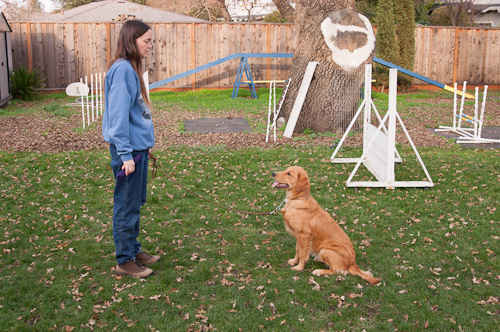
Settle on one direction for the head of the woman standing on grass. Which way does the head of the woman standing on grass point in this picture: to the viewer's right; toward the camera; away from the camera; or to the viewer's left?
to the viewer's right

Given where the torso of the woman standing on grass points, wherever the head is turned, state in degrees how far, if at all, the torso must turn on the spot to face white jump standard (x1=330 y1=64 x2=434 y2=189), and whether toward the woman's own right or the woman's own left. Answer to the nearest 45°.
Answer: approximately 45° to the woman's own left

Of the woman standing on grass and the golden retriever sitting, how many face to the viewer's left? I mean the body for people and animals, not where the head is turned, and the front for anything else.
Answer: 1

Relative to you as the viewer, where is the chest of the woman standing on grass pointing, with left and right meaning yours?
facing to the right of the viewer

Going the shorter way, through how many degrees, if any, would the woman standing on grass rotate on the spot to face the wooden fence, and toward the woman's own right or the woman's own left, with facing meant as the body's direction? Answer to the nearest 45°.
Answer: approximately 90° to the woman's own left

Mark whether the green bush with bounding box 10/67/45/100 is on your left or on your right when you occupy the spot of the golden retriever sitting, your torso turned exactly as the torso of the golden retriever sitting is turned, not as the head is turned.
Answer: on your right

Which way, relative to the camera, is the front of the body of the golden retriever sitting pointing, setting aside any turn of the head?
to the viewer's left

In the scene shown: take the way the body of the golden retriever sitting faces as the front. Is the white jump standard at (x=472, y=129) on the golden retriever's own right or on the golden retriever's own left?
on the golden retriever's own right

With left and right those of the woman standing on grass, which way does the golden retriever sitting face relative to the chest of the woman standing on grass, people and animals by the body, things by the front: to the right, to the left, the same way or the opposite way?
the opposite way

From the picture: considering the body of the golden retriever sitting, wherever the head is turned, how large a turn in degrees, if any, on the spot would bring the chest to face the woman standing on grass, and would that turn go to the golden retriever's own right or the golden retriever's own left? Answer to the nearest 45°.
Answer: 0° — it already faces them

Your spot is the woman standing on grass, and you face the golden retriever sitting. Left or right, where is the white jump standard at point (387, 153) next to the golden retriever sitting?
left
